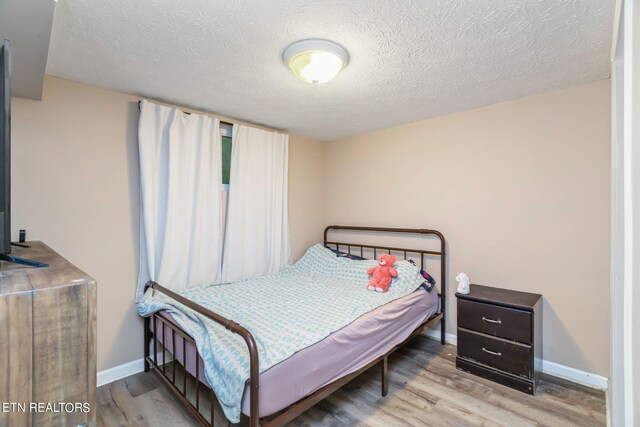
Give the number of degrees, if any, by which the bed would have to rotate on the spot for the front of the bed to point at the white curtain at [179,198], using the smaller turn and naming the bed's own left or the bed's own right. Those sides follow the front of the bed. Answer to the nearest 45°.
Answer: approximately 90° to the bed's own right

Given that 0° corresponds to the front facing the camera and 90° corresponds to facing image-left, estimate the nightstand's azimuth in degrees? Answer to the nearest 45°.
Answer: approximately 45°

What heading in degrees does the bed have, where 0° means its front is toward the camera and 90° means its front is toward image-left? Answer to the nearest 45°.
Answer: approximately 45°

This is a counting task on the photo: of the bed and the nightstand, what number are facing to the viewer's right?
0

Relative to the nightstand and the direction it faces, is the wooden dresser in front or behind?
in front

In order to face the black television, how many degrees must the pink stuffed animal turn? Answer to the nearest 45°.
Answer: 0° — it already faces it

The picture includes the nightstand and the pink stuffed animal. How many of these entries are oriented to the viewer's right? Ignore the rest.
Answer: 0

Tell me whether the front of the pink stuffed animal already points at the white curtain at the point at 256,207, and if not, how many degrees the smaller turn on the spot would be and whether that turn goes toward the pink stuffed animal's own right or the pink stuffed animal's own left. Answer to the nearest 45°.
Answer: approximately 45° to the pink stuffed animal's own right

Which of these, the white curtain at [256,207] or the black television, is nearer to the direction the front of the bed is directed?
the black television
